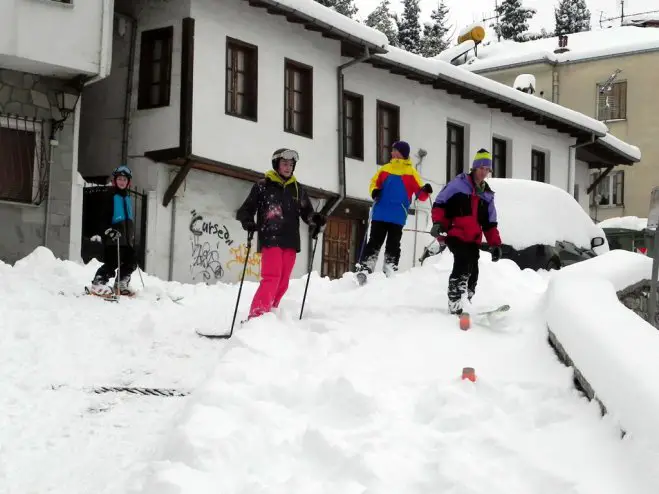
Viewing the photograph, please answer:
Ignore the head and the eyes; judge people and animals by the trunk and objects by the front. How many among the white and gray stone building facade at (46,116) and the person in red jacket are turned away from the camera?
0

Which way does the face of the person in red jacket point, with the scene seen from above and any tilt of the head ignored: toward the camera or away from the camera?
toward the camera

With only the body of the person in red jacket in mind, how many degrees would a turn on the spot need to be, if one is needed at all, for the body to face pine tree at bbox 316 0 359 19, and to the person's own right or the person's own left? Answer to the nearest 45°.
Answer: approximately 135° to the person's own left

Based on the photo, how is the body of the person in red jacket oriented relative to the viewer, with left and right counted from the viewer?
facing the viewer and to the right of the viewer

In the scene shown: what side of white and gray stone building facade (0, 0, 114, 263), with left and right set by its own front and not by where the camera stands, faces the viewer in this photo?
front

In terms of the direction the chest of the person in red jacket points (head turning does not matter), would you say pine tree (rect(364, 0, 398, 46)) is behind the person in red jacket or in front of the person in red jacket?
behind

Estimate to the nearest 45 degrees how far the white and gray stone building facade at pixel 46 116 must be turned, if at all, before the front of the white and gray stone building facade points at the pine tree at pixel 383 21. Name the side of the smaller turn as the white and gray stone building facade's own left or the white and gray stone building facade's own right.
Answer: approximately 135° to the white and gray stone building facade's own left

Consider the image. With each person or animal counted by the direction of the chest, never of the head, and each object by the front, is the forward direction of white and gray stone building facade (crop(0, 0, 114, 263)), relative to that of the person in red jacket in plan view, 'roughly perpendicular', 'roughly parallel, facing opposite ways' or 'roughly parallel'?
roughly parallel

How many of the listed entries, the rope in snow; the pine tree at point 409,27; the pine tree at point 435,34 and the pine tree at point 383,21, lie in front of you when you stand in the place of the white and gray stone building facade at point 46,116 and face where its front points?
1

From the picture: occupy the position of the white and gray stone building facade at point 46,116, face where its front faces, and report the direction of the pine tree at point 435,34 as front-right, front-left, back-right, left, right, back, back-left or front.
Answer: back-left

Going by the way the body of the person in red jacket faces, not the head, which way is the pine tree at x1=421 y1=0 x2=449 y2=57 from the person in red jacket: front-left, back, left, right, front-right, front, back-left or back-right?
back-left

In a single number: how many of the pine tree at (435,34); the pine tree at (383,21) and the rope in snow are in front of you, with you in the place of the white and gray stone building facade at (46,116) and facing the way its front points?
1
